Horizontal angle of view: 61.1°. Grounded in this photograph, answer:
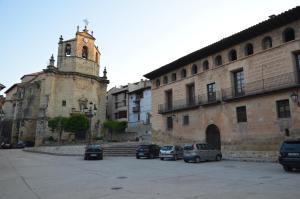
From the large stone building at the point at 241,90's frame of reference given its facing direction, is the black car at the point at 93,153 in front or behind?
in front

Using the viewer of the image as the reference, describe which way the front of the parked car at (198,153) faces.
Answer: facing away from the viewer and to the right of the viewer

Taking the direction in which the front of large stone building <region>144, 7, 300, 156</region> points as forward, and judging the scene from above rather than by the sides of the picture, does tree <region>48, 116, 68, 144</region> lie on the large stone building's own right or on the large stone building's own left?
on the large stone building's own right

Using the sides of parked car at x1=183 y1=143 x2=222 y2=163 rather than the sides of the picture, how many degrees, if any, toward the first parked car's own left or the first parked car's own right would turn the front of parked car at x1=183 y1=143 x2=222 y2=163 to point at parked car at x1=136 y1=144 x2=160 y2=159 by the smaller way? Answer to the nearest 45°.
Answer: approximately 90° to the first parked car's own left

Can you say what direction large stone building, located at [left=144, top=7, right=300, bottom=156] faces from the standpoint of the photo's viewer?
facing the viewer and to the left of the viewer

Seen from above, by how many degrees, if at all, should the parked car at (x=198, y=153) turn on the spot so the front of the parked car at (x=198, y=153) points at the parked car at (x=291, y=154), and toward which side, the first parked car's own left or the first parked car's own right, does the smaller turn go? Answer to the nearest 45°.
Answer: approximately 90° to the first parked car's own right

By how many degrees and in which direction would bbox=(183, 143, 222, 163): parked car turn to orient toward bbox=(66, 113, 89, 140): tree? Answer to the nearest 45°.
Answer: approximately 90° to its left

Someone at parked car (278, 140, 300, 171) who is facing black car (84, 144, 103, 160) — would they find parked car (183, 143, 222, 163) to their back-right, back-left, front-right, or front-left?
front-right

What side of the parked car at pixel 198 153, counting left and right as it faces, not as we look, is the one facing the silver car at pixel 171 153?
left

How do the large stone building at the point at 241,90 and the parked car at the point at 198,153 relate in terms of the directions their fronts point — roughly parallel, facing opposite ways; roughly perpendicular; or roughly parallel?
roughly parallel, facing opposite ways

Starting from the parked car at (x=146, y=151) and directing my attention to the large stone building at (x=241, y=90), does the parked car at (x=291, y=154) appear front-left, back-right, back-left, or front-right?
front-right

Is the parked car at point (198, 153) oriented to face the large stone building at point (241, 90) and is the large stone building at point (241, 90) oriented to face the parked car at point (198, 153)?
yes

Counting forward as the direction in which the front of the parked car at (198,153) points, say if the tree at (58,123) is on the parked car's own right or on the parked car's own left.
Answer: on the parked car's own left

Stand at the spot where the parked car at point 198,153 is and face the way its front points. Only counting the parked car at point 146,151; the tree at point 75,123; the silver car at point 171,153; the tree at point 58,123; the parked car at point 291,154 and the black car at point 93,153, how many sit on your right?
1

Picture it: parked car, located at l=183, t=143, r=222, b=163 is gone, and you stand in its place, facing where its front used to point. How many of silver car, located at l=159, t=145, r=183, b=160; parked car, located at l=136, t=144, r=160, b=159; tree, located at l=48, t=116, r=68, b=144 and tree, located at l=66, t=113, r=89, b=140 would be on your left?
4

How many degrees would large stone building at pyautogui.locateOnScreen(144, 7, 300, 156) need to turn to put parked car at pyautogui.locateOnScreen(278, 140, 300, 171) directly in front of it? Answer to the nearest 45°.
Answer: approximately 45° to its left

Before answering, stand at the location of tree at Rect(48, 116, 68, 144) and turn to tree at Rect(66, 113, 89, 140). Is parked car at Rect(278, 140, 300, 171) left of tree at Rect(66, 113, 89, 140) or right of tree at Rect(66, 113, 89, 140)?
right

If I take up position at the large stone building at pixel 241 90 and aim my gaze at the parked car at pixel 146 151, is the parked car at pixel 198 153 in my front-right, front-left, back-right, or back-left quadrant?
front-left
